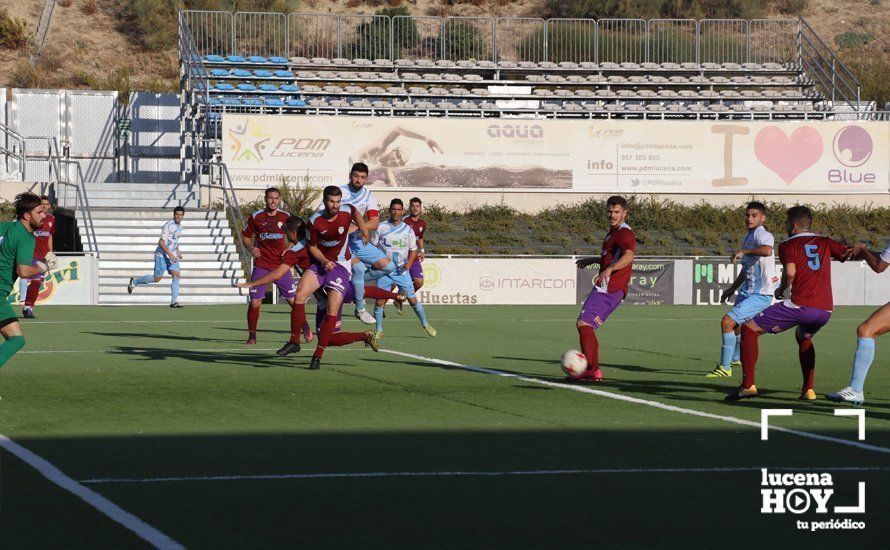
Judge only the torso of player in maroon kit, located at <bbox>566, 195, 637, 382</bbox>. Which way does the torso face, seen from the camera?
to the viewer's left

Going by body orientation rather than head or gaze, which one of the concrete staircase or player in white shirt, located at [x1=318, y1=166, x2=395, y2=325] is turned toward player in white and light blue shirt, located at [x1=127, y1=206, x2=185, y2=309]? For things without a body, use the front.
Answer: the concrete staircase

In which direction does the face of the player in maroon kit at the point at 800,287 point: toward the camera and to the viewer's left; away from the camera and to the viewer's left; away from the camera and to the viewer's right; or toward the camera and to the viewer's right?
away from the camera and to the viewer's left

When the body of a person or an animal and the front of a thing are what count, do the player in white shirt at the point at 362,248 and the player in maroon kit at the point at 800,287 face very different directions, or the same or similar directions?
very different directions

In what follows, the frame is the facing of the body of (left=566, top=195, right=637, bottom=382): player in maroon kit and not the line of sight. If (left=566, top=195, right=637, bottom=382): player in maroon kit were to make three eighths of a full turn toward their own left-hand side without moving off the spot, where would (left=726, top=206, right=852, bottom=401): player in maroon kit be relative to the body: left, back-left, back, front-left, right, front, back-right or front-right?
front

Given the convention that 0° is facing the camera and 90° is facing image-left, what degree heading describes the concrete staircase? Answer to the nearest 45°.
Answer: approximately 0°
